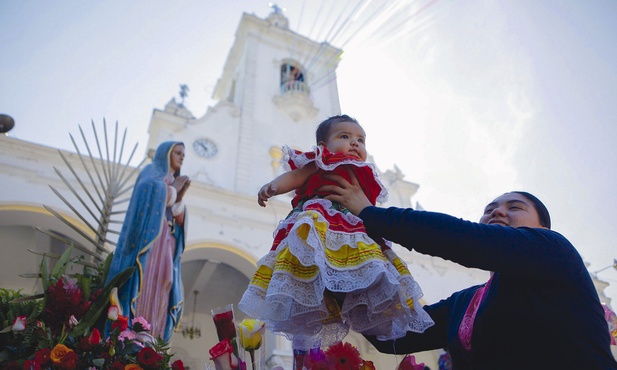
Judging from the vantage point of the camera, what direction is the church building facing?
facing the viewer and to the right of the viewer

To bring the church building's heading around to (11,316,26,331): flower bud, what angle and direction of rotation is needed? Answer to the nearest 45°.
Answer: approximately 45° to its right

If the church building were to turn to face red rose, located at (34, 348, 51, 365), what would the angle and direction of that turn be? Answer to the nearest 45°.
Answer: approximately 45° to its right

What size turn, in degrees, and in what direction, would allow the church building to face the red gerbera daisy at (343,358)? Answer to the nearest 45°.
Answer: approximately 45° to its right
